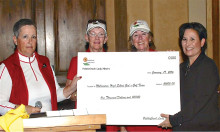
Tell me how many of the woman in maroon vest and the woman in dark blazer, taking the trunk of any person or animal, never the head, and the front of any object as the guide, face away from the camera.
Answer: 0

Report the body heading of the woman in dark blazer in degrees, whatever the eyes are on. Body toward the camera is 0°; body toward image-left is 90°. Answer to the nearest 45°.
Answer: approximately 45°

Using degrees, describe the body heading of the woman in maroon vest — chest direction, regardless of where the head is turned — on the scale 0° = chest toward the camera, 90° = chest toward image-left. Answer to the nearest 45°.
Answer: approximately 315°

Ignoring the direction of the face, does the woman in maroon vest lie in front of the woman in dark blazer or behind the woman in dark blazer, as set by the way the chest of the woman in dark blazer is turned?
in front

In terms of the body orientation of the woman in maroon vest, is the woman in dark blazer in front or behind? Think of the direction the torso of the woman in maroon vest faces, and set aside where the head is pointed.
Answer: in front
